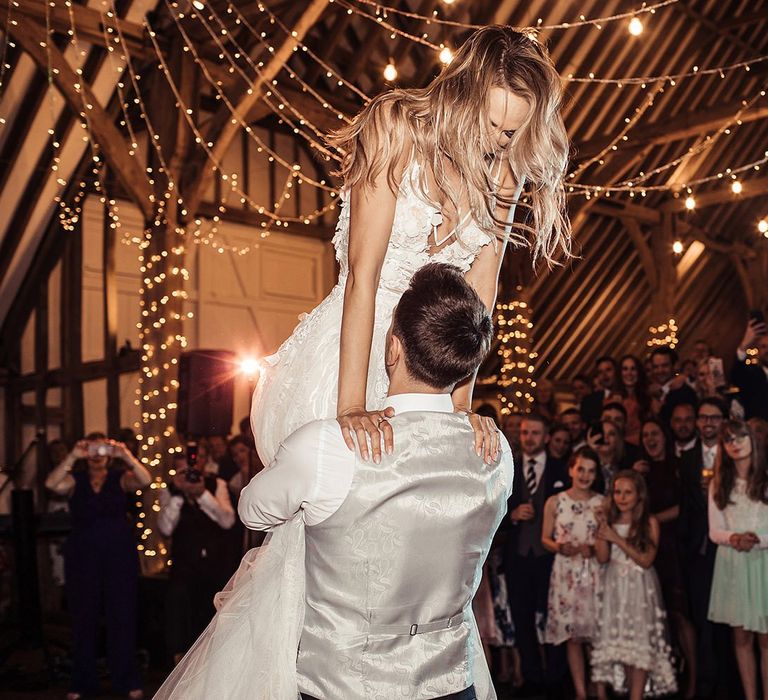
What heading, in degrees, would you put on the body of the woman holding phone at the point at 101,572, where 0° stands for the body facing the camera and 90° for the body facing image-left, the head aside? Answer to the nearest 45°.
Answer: approximately 0°

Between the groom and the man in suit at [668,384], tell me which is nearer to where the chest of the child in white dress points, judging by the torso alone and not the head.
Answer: the groom

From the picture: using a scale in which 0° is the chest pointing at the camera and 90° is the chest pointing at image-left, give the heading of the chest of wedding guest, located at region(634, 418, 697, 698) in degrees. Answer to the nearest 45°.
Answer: approximately 45°

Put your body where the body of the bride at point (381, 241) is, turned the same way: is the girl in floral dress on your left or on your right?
on your left

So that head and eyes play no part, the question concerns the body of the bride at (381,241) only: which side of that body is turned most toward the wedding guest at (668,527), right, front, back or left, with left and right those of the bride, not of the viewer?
left

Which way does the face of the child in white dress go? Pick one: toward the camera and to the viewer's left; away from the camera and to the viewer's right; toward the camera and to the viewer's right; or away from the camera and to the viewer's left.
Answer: toward the camera and to the viewer's left

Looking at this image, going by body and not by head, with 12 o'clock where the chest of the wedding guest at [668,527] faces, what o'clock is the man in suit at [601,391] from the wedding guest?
The man in suit is roughly at 4 o'clock from the wedding guest.

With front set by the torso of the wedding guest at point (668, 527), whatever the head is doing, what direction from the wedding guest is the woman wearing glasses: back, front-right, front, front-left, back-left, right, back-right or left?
left
